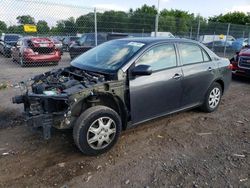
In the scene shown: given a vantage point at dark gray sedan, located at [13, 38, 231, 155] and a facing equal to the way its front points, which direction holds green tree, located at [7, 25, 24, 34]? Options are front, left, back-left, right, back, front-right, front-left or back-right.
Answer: right

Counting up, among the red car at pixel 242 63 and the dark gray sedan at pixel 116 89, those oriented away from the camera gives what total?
0

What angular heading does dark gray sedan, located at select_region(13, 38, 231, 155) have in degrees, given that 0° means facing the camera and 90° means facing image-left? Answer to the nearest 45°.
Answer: approximately 45°

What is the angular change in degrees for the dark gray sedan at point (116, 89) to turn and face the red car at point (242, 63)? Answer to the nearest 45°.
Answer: approximately 180°

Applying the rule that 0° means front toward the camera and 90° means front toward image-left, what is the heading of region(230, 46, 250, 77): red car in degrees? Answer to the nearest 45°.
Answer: approximately 45°

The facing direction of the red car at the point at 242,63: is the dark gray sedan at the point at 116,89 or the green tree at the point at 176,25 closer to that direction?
the dark gray sedan
